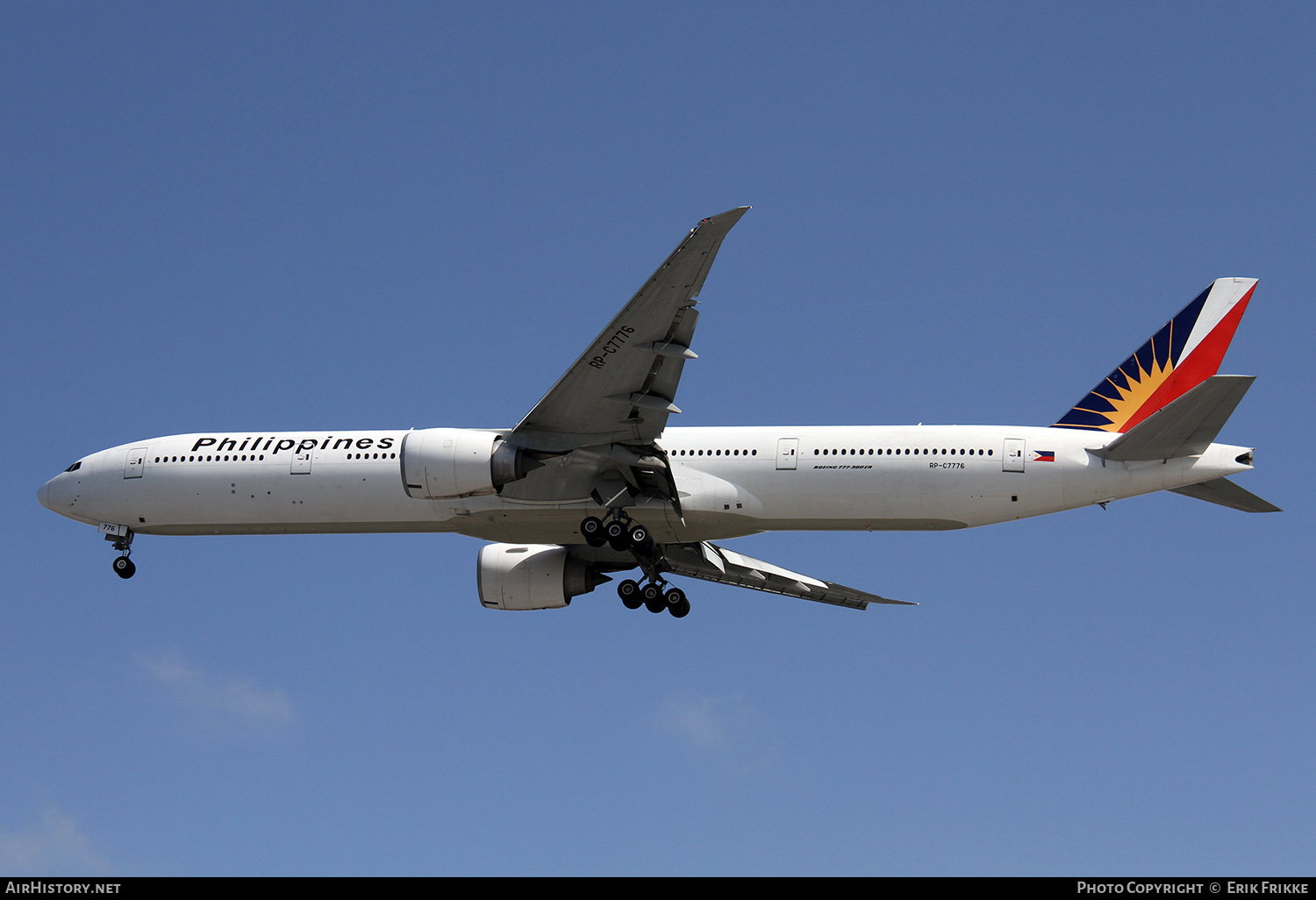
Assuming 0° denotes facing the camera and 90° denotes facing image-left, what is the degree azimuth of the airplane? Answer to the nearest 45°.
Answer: approximately 90°
